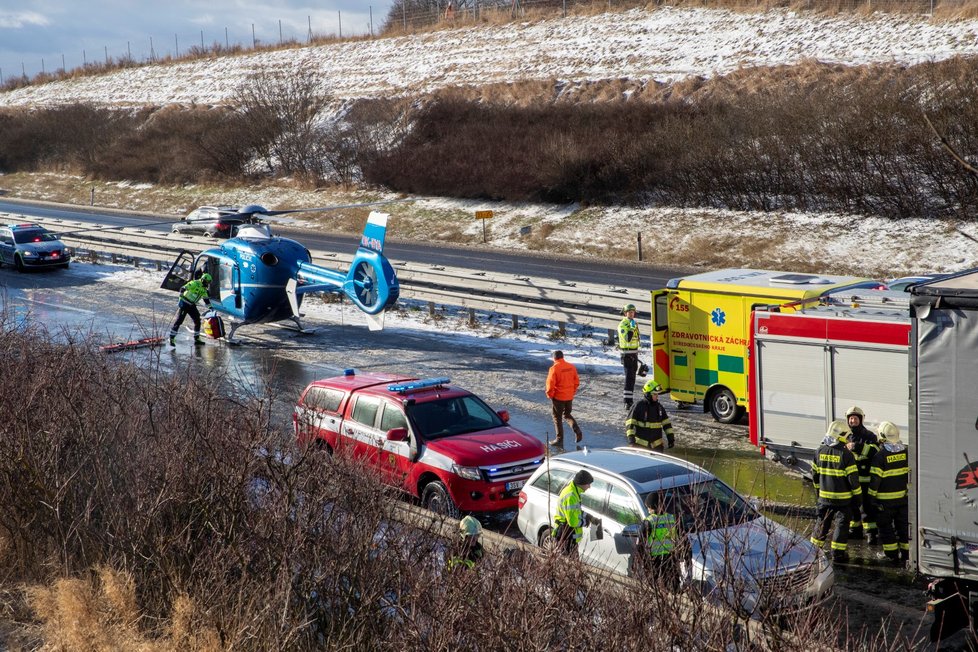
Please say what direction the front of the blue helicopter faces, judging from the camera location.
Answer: facing away from the viewer and to the left of the viewer

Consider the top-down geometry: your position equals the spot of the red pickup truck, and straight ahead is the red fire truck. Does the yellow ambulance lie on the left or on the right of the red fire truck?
left

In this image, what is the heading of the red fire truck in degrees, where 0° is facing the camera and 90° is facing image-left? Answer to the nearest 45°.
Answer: approximately 315°

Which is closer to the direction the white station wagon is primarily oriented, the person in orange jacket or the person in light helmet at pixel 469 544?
the person in light helmet

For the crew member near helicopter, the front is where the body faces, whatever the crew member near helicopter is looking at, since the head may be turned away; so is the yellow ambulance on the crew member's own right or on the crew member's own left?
on the crew member's own right

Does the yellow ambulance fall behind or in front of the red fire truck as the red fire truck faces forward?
behind
